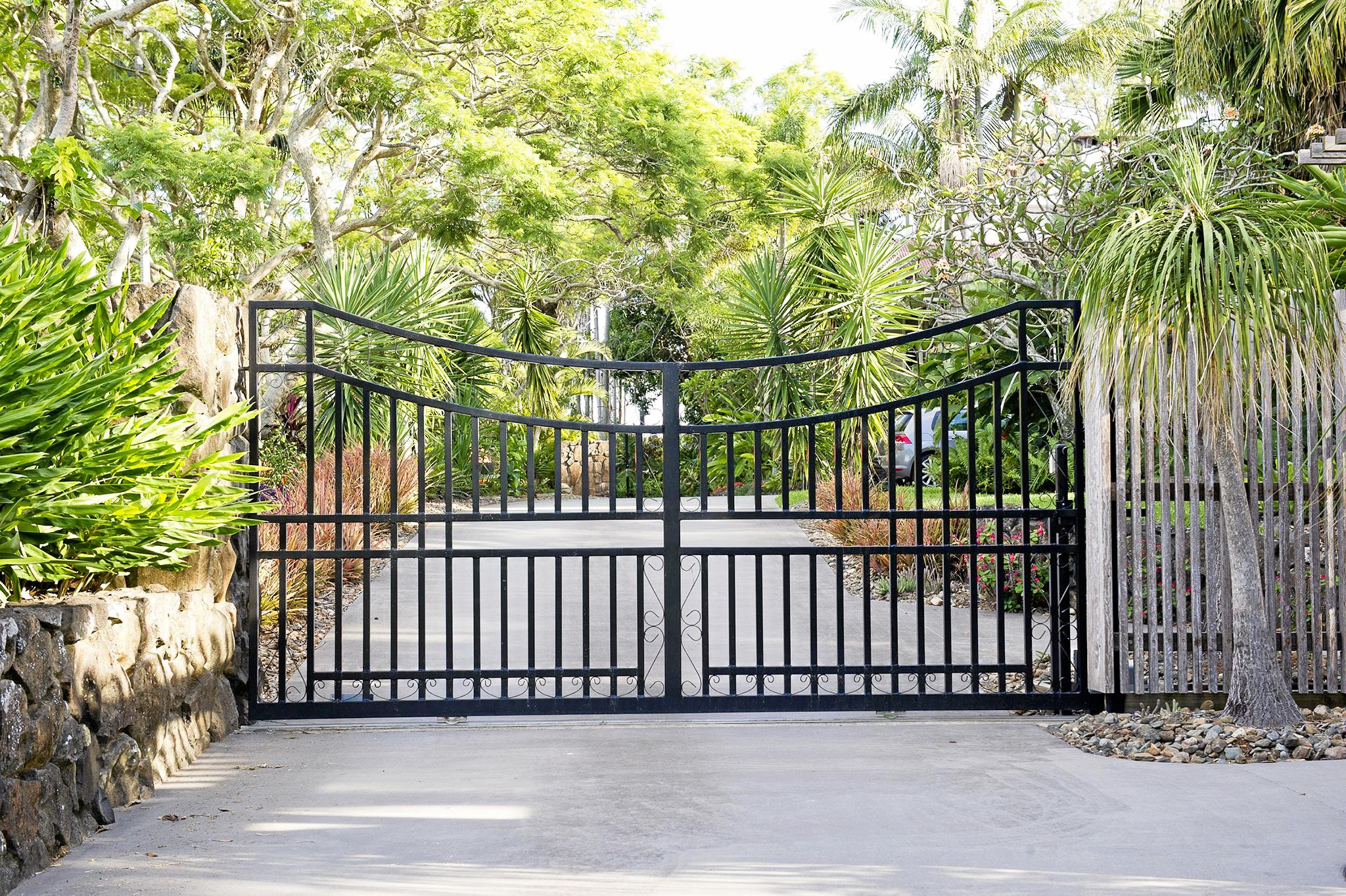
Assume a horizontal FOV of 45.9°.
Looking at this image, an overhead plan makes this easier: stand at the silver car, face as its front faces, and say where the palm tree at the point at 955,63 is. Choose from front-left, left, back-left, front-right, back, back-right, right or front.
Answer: front-left

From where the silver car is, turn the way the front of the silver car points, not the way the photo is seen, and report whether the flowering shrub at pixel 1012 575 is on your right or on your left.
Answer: on your right

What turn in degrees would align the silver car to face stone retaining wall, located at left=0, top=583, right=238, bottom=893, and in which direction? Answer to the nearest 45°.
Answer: approximately 135° to its right

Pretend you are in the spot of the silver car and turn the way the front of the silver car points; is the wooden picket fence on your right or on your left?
on your right

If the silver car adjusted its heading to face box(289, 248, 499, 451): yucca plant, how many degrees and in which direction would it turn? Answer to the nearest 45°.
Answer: approximately 180°

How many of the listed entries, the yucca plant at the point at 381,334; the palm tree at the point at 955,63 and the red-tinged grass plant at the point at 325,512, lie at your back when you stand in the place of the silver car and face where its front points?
2

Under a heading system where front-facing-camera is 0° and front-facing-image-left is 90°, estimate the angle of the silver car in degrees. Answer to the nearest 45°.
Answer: approximately 225°

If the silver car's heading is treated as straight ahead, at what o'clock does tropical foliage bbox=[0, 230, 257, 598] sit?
The tropical foliage is roughly at 5 o'clock from the silver car.
